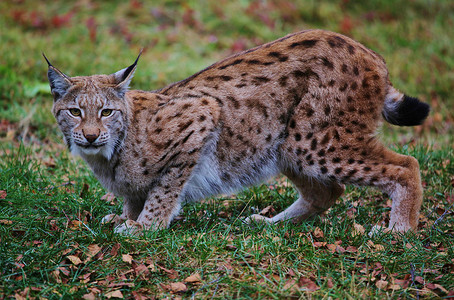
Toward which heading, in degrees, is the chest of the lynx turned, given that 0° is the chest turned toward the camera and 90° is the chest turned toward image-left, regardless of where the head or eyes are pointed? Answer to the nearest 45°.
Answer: approximately 90°

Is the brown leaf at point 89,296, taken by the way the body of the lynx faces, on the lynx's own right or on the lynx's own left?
on the lynx's own left

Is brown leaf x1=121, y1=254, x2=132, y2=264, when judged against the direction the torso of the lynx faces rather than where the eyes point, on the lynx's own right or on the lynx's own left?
on the lynx's own left

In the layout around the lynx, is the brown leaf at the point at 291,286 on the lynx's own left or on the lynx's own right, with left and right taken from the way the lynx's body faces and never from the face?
on the lynx's own left

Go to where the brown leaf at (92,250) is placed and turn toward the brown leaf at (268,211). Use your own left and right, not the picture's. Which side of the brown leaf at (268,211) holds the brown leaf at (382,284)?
right

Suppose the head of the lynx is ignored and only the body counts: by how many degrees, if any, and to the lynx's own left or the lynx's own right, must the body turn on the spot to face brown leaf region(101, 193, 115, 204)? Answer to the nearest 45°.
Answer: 0° — it already faces it

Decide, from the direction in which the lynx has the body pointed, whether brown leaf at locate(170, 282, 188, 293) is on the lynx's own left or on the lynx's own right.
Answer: on the lynx's own left
